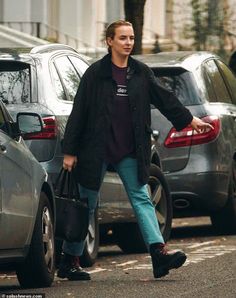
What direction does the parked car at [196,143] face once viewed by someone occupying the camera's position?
facing away from the viewer and to the right of the viewer

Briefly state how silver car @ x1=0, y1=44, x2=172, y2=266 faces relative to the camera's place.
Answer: facing away from the viewer and to the right of the viewer

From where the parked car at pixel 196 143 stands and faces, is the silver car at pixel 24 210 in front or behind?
behind
